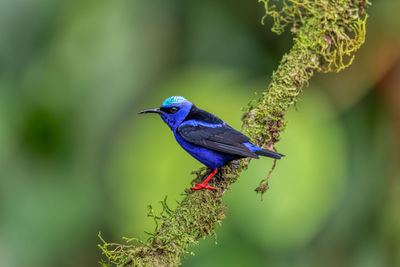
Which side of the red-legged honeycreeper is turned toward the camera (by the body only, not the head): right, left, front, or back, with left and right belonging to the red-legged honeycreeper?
left
